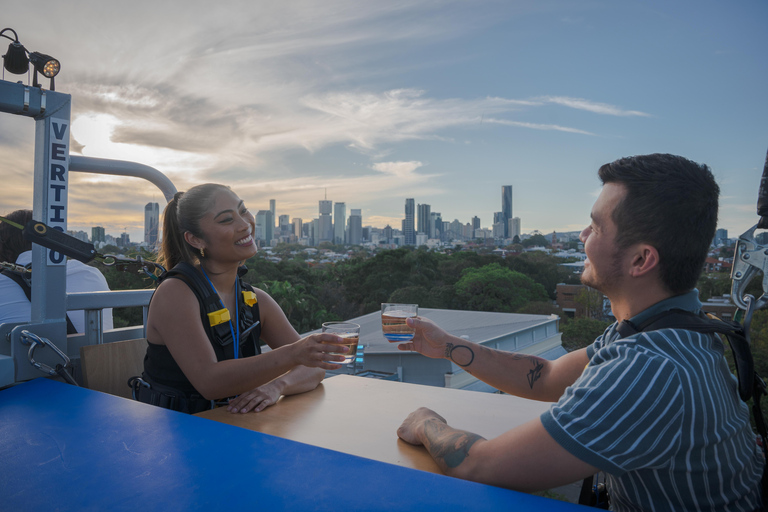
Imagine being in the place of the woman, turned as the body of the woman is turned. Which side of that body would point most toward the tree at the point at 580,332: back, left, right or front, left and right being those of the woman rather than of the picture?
left

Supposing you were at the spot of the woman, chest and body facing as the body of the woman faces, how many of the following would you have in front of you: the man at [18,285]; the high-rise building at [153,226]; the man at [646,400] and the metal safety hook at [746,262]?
2

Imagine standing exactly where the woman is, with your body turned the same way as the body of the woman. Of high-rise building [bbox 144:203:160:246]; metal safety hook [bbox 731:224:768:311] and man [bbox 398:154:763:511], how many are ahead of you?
2

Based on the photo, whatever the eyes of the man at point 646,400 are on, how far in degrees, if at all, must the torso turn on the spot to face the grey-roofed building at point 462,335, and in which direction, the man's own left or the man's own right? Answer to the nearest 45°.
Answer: approximately 45° to the man's own right

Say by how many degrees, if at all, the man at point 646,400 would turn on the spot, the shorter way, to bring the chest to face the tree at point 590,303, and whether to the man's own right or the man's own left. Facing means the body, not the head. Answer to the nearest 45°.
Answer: approximately 45° to the man's own right

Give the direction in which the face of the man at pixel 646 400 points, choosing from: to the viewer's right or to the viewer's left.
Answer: to the viewer's left

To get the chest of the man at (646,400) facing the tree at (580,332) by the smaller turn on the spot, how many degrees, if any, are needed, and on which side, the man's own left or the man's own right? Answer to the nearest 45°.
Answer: approximately 45° to the man's own right

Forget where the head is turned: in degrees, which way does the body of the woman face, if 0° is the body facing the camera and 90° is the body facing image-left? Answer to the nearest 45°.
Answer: approximately 315°

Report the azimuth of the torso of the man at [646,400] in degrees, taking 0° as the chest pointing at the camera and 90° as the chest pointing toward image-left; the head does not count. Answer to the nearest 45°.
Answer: approximately 135°
